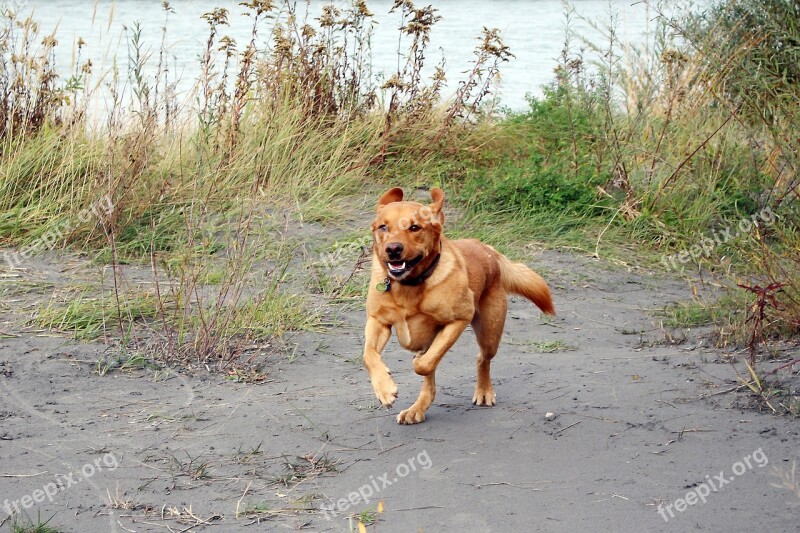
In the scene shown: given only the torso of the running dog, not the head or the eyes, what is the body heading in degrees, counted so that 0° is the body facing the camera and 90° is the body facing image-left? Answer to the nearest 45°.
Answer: approximately 45°
